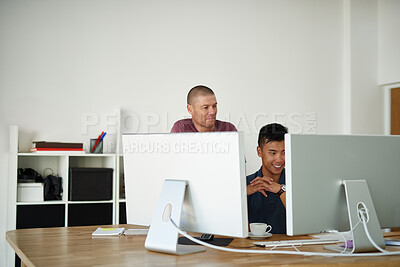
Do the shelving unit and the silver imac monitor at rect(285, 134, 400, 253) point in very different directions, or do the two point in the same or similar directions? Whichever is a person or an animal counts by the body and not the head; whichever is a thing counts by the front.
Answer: very different directions

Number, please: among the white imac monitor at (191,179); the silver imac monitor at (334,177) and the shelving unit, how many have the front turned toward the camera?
1

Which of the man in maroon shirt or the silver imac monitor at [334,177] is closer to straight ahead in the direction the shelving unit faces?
the silver imac monitor

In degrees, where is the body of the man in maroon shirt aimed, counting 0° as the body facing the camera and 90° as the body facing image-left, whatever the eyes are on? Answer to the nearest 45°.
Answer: approximately 315°

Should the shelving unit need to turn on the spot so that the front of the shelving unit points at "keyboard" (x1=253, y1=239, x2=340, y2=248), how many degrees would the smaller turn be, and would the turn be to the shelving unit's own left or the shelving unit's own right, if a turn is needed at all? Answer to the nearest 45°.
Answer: approximately 45° to the shelving unit's own left

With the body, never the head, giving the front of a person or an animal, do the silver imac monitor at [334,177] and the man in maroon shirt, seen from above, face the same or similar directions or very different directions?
very different directions

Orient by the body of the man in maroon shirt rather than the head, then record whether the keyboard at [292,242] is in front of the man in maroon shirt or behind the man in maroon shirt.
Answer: in front

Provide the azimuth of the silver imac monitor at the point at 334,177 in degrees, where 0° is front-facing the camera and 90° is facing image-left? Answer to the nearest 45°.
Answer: approximately 135°

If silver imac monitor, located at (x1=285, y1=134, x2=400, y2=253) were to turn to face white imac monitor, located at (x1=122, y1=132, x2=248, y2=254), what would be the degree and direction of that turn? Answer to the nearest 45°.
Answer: approximately 45° to its left

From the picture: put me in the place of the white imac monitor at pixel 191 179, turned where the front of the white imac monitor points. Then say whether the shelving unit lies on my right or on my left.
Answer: on my left

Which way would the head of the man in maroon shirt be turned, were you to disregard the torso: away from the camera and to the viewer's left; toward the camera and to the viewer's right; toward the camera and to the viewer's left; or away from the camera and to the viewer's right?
toward the camera and to the viewer's right

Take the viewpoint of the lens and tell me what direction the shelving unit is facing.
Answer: facing the viewer

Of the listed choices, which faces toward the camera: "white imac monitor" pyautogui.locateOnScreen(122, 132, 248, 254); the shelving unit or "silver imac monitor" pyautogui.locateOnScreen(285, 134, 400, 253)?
the shelving unit

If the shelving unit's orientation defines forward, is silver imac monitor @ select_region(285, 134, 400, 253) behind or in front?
in front

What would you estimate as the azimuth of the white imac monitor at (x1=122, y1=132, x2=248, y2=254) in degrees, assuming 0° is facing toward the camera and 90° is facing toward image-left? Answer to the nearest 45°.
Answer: approximately 225°

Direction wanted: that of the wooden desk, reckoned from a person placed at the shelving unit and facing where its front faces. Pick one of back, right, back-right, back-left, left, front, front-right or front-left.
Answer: front
